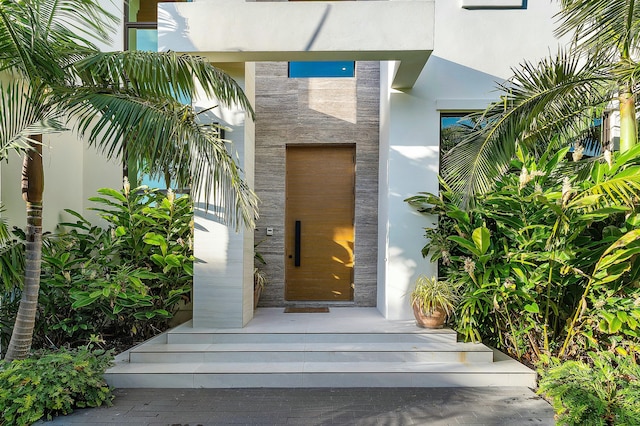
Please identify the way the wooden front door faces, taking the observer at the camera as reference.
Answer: facing the viewer

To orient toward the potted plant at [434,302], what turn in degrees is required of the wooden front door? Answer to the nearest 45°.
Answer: approximately 45° to its left

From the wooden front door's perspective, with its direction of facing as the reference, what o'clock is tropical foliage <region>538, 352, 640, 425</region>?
The tropical foliage is roughly at 11 o'clock from the wooden front door.

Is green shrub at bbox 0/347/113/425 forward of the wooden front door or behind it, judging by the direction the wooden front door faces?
forward

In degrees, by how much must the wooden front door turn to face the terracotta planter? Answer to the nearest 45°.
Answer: approximately 45° to its left

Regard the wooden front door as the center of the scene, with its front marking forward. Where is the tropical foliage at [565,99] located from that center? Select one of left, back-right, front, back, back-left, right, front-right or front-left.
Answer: front-left
